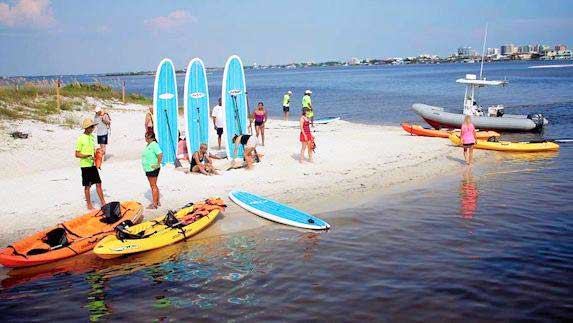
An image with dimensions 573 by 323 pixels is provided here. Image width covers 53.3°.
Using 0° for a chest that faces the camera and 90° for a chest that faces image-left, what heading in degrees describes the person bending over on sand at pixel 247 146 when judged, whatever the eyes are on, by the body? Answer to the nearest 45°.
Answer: approximately 90°

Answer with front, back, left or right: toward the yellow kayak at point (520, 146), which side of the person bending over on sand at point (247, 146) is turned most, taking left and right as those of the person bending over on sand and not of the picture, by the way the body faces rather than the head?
back

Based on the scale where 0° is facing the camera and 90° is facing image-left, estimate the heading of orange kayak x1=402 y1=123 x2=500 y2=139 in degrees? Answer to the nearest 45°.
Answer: approximately 90°

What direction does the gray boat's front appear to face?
to the viewer's left

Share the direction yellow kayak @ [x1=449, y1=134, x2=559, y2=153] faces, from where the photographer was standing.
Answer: facing to the left of the viewer

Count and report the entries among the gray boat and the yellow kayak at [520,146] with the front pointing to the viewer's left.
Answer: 2

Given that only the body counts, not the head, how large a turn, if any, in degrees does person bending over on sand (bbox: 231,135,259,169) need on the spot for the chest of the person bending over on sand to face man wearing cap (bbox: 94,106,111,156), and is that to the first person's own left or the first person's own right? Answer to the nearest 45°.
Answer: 0° — they already face them
